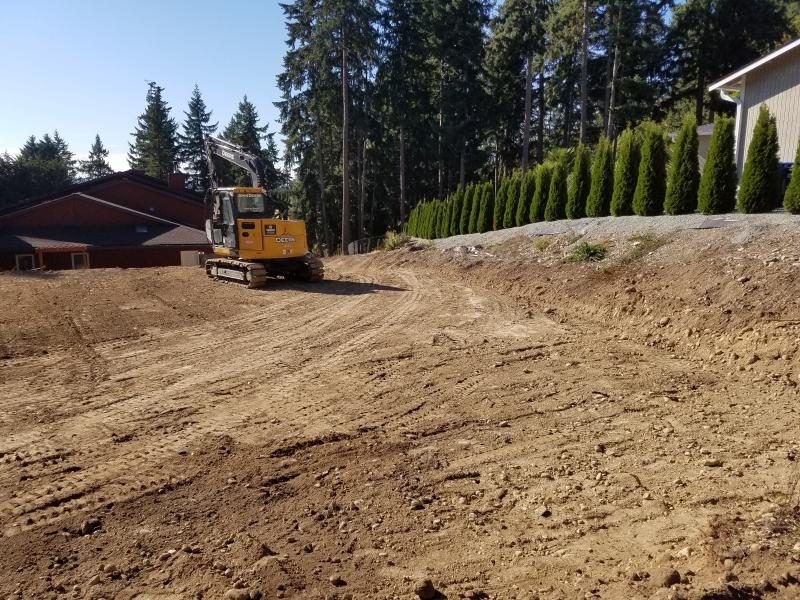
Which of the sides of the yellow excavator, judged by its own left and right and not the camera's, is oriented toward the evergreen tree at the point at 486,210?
right

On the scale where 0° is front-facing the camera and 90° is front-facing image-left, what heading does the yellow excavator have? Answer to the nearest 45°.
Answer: approximately 135°

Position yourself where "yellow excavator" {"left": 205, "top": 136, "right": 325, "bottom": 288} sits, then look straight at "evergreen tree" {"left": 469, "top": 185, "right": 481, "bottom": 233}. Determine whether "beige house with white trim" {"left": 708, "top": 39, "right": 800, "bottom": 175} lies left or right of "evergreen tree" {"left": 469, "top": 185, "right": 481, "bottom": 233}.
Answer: right

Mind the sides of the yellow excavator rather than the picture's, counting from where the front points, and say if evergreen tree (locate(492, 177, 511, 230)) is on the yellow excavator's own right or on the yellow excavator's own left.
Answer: on the yellow excavator's own right

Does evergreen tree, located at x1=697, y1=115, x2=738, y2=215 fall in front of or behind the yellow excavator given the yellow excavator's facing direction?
behind

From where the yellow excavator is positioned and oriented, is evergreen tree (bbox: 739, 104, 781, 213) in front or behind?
behind
